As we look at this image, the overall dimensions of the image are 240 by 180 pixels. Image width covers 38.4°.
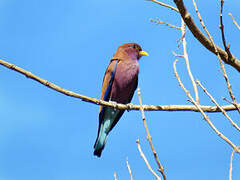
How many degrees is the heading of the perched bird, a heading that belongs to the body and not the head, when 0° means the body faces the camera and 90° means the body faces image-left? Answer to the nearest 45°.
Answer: approximately 315°

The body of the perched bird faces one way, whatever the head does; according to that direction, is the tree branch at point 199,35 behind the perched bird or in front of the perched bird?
in front
